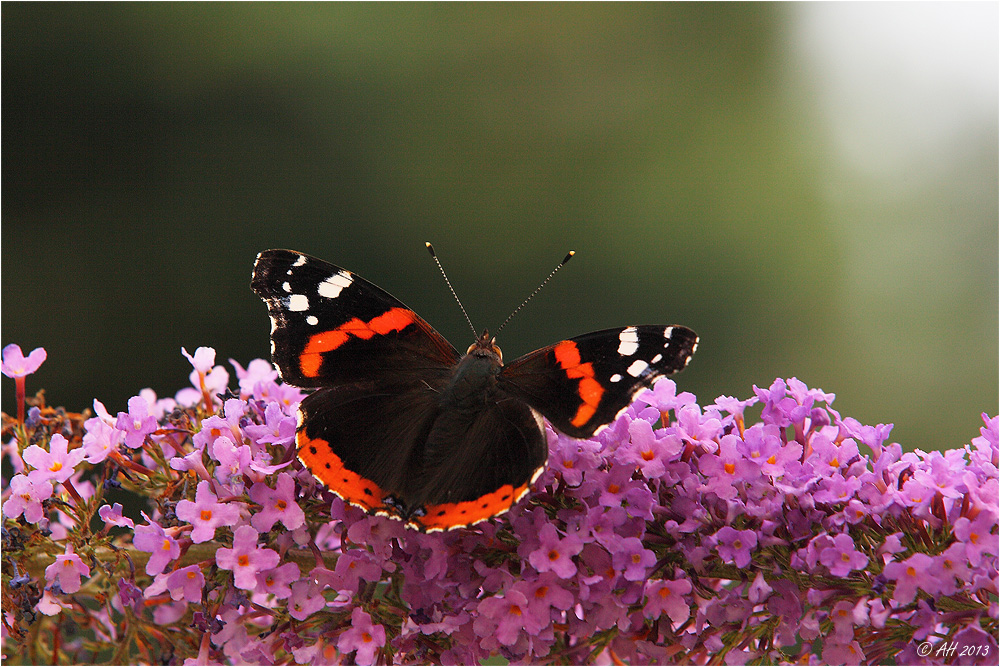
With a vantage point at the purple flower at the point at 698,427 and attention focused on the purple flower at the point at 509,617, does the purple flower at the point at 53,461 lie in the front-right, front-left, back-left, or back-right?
front-right

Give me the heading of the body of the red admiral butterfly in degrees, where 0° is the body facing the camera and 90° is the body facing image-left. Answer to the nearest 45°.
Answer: approximately 180°
